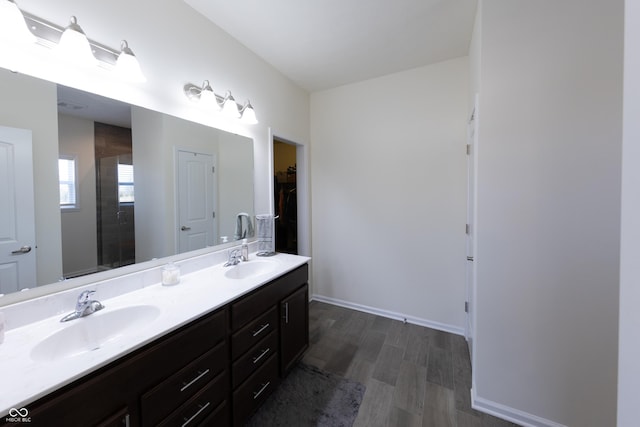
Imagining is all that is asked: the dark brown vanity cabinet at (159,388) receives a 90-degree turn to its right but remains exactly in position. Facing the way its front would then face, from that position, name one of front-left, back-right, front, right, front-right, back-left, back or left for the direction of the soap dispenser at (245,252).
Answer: back

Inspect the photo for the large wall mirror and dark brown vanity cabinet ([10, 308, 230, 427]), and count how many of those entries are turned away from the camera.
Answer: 0

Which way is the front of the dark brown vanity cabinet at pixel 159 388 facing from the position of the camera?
facing the viewer and to the right of the viewer

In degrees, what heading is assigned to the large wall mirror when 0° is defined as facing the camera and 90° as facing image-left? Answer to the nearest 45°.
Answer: approximately 315°

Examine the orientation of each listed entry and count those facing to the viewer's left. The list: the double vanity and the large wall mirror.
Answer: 0

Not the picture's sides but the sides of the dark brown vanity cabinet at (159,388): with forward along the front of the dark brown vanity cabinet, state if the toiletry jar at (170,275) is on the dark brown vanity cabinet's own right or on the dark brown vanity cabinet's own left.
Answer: on the dark brown vanity cabinet's own left
